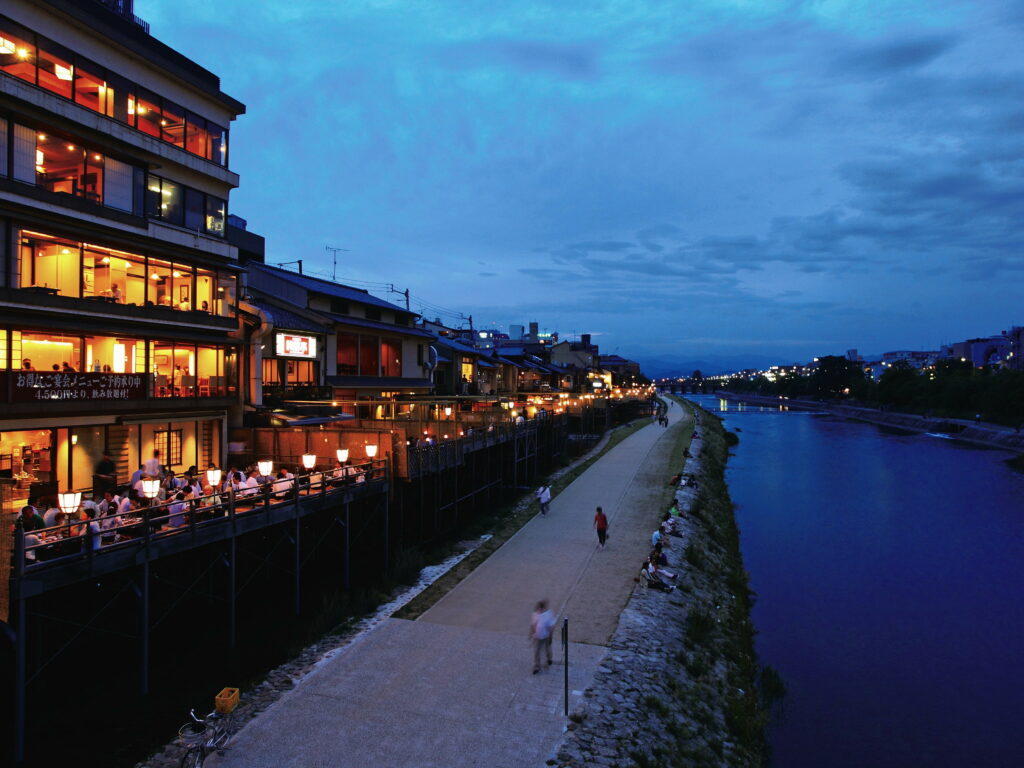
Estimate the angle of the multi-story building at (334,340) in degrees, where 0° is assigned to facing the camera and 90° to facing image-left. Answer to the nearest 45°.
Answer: approximately 315°

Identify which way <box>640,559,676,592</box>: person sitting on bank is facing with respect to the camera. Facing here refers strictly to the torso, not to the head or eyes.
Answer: to the viewer's right

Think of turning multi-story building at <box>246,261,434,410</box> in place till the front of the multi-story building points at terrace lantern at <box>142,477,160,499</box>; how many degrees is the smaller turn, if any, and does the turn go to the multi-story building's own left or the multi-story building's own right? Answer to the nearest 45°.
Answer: approximately 45° to the multi-story building's own right

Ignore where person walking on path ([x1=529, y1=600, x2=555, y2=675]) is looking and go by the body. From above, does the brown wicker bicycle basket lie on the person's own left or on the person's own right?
on the person's own left

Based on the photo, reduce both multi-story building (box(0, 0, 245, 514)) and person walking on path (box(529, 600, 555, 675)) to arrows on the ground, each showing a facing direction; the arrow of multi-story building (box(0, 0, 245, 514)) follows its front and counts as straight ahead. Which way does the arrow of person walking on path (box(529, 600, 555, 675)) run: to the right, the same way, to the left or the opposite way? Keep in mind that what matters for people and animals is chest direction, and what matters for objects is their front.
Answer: to the left

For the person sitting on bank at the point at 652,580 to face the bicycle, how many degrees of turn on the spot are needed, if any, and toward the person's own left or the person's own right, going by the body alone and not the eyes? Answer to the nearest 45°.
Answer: approximately 135° to the person's own right

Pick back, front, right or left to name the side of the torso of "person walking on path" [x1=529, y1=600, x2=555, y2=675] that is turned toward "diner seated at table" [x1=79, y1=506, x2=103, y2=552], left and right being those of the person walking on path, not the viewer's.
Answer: left
